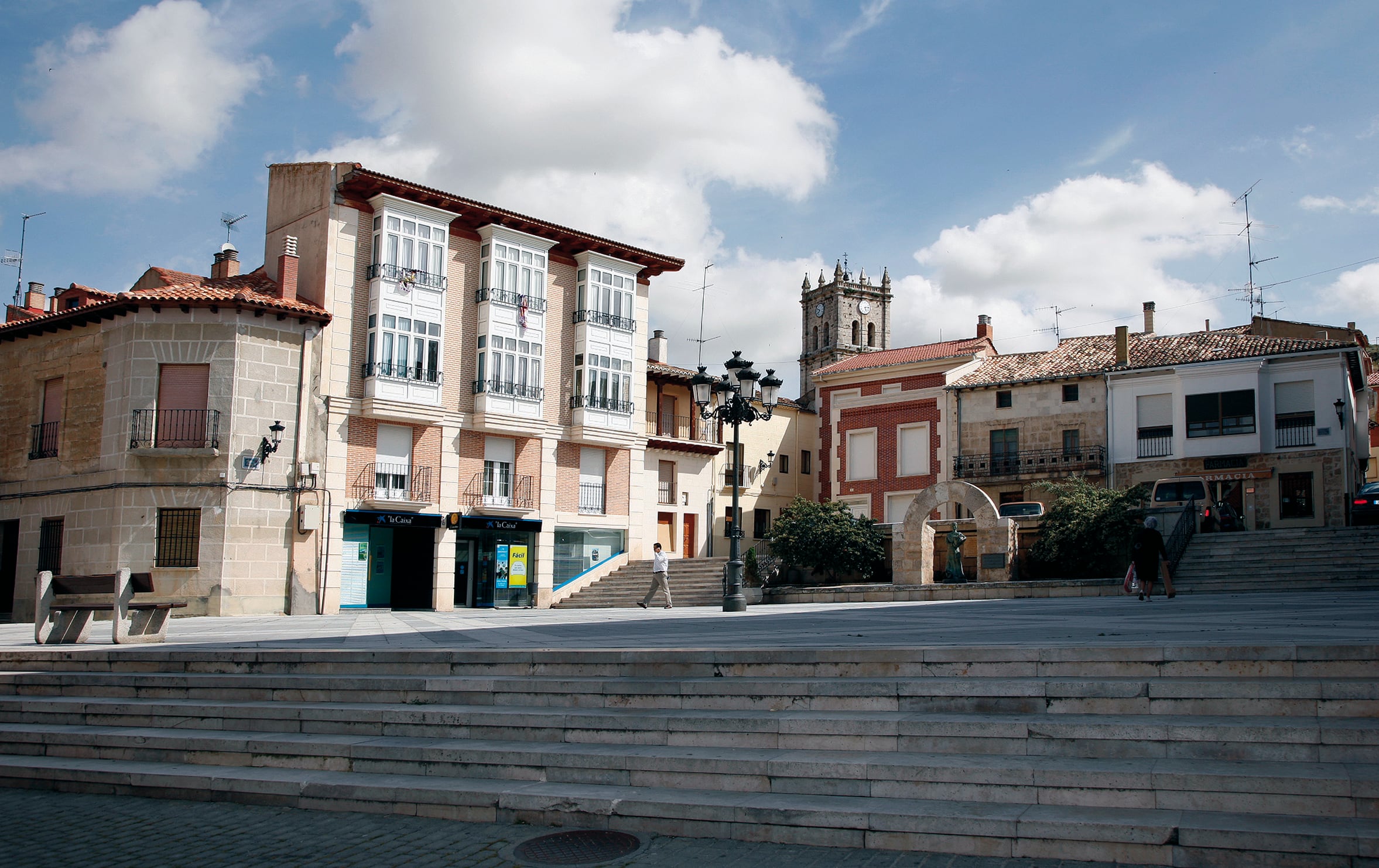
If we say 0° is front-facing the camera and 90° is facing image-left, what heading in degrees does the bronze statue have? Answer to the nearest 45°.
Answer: approximately 0°

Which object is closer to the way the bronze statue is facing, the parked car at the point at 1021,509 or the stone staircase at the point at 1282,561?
the stone staircase

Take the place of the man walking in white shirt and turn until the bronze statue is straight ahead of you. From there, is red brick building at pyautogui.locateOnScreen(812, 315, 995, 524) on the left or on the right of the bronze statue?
left

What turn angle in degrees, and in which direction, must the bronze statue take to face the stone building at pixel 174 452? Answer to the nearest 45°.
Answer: approximately 45° to its right

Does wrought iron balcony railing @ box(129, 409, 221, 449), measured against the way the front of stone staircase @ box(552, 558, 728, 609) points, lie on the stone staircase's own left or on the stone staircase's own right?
on the stone staircase's own right

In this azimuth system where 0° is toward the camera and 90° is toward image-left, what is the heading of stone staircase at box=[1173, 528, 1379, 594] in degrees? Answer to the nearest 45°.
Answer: approximately 0°
